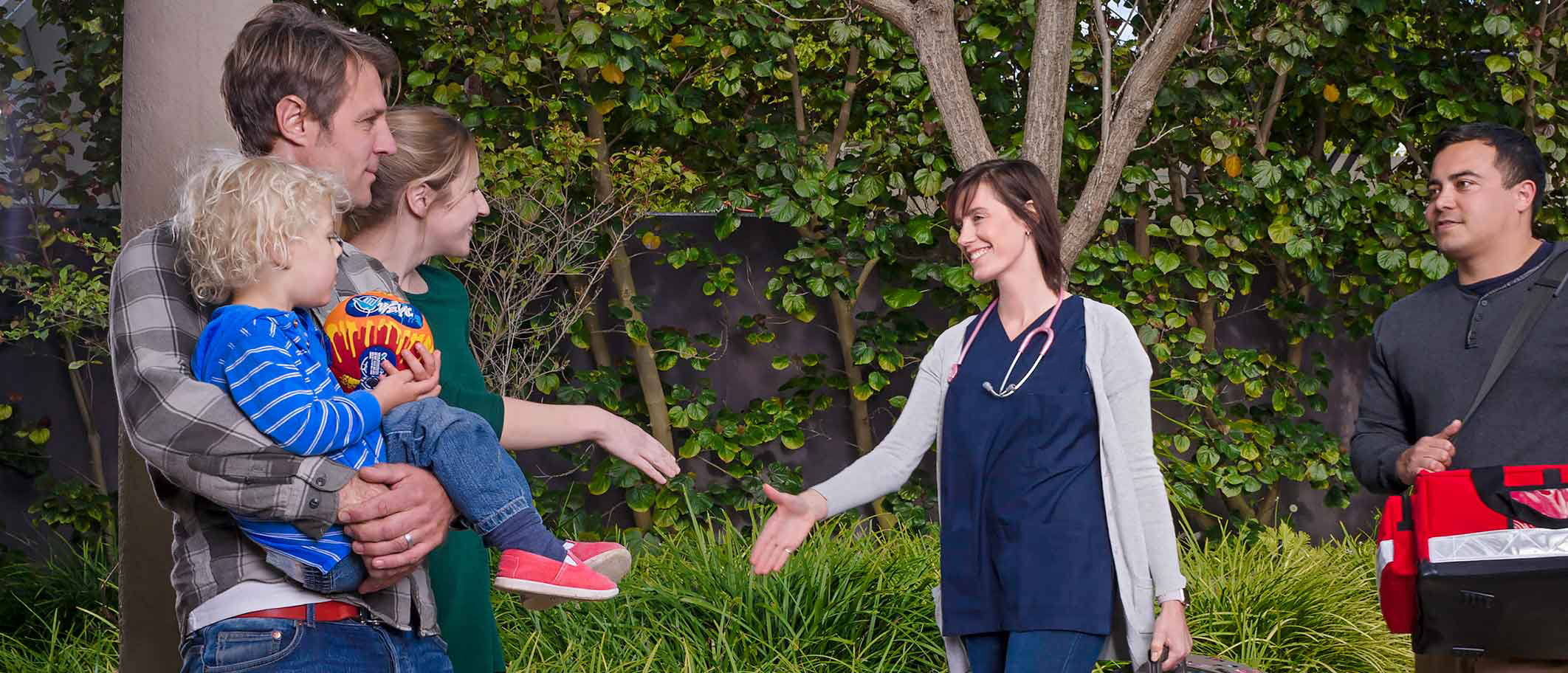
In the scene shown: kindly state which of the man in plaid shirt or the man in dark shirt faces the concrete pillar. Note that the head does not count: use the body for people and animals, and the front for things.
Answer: the man in dark shirt

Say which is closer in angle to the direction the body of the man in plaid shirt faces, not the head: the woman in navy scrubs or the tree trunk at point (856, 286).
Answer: the woman in navy scrubs

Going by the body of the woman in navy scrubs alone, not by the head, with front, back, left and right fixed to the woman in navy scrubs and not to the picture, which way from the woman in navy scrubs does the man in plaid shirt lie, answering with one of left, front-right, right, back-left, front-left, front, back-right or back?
front

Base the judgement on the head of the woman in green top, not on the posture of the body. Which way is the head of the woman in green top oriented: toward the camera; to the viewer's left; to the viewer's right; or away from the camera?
to the viewer's right

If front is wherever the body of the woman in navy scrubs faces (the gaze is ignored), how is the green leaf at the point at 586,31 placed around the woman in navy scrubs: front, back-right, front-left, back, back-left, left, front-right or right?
right

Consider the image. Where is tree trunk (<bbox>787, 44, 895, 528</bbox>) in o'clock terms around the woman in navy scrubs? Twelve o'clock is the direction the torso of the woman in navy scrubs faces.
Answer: The tree trunk is roughly at 4 o'clock from the woman in navy scrubs.

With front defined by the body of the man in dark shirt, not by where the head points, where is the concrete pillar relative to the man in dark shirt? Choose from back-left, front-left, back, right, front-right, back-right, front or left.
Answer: front

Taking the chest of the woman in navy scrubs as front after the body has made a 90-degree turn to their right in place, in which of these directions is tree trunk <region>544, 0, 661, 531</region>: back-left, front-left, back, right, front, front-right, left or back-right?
front

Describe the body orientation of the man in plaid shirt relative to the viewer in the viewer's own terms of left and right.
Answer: facing the viewer and to the right of the viewer

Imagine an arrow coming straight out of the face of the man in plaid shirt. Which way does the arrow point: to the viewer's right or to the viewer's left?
to the viewer's right

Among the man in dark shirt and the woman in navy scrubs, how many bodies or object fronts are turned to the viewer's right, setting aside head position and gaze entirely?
0

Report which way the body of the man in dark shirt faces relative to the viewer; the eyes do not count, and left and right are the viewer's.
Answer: facing the viewer and to the left of the viewer

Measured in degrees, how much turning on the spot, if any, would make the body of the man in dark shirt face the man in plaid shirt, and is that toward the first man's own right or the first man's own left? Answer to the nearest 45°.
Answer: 0° — they already face them

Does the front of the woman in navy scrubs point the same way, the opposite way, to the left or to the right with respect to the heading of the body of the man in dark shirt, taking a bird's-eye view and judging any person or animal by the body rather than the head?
the same way

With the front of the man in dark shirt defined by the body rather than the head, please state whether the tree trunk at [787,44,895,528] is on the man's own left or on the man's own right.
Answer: on the man's own right

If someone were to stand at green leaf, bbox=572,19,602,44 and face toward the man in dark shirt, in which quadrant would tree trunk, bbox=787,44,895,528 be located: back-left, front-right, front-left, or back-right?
front-left

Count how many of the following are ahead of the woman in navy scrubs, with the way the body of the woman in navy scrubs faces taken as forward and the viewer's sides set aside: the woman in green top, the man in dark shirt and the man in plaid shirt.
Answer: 2

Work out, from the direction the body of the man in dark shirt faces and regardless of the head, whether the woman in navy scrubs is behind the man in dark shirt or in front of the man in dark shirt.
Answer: in front
